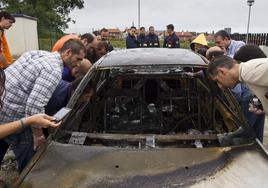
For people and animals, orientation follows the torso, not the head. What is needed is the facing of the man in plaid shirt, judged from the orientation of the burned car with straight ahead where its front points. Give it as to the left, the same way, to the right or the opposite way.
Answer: to the left

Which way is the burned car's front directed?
toward the camera

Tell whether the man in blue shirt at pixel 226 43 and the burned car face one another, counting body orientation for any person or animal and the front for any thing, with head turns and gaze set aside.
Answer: no

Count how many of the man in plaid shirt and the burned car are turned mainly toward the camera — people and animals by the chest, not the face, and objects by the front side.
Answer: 1

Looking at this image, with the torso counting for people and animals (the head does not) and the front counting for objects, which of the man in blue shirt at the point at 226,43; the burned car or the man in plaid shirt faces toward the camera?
the burned car

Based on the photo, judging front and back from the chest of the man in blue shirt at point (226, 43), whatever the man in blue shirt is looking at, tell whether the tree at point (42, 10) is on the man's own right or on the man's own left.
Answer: on the man's own right

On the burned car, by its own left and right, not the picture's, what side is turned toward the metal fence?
back

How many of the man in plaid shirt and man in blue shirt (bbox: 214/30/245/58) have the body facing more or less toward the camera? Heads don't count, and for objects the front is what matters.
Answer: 0

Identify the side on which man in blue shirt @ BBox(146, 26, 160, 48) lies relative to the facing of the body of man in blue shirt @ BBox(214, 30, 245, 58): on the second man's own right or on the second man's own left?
on the second man's own right

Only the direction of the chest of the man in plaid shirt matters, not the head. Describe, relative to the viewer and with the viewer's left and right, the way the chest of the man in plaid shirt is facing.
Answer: facing to the right of the viewer

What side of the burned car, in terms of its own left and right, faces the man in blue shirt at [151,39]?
back

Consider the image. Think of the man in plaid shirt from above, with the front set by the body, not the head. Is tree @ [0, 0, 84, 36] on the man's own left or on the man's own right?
on the man's own left

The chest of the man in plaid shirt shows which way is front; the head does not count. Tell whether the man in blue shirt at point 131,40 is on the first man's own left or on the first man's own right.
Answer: on the first man's own left

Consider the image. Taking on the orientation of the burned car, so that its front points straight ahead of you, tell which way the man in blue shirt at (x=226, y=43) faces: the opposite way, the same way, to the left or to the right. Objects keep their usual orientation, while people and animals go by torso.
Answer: to the right

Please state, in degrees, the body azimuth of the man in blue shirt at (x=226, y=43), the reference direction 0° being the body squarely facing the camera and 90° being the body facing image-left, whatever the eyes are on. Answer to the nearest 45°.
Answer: approximately 90°

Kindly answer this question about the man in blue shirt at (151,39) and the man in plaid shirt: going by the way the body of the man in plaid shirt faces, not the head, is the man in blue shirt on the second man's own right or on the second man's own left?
on the second man's own left

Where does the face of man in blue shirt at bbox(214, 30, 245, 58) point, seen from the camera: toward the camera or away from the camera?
toward the camera
